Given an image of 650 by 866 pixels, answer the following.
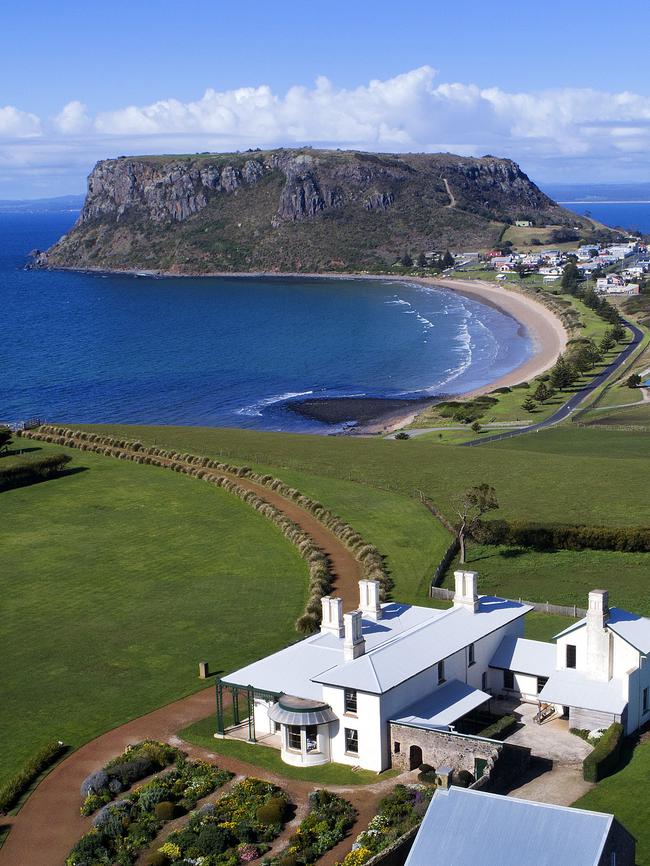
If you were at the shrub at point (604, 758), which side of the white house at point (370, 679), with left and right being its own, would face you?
left

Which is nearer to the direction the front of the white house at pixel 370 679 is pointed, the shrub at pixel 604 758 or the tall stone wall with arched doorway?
the tall stone wall with arched doorway

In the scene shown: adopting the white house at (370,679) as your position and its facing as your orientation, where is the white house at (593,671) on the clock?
the white house at (593,671) is roughly at 7 o'clock from the white house at (370,679).

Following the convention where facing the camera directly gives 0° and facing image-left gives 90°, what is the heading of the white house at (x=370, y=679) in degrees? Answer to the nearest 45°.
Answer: approximately 45°

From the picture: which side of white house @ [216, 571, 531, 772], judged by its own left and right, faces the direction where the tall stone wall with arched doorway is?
left

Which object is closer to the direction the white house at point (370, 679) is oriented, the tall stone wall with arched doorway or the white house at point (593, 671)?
the tall stone wall with arched doorway
